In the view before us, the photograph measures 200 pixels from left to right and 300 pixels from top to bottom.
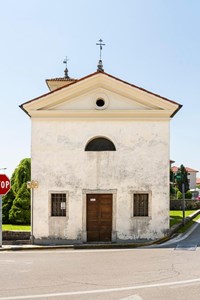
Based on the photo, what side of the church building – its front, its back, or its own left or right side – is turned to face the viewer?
front

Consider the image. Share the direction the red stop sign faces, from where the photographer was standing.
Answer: facing the viewer

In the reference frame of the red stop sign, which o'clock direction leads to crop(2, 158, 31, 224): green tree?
The green tree is roughly at 6 o'clock from the red stop sign.

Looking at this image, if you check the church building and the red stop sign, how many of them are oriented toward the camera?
2

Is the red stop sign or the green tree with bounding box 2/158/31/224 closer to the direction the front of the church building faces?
the red stop sign

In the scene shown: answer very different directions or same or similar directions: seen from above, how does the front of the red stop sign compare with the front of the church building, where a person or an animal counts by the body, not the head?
same or similar directions

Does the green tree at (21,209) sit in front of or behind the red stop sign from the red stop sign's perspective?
behind

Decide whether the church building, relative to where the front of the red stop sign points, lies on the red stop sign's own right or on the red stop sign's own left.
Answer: on the red stop sign's own left
